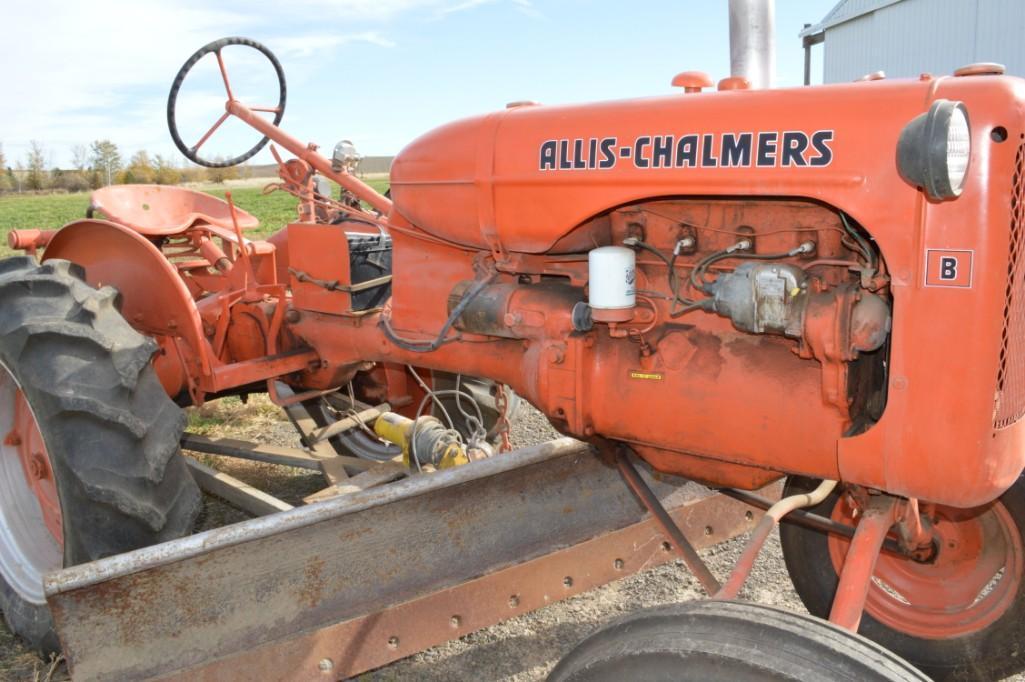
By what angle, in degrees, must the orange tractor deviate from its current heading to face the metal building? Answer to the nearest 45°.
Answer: approximately 90° to its left

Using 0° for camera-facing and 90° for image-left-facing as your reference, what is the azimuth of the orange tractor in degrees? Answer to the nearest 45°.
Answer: approximately 315°
